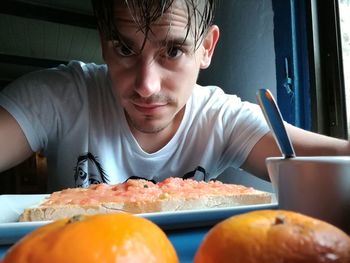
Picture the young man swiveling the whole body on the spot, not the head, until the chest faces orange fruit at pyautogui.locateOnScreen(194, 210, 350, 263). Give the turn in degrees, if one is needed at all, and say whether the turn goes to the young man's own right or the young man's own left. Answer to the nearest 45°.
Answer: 0° — they already face it

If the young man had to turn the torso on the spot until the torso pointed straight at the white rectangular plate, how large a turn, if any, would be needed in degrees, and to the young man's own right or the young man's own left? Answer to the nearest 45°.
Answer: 0° — they already face it

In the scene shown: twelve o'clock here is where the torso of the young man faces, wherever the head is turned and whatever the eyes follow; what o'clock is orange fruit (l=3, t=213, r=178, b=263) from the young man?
The orange fruit is roughly at 12 o'clock from the young man.

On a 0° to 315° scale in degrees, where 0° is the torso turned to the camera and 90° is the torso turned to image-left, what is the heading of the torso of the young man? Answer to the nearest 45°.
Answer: approximately 0°
